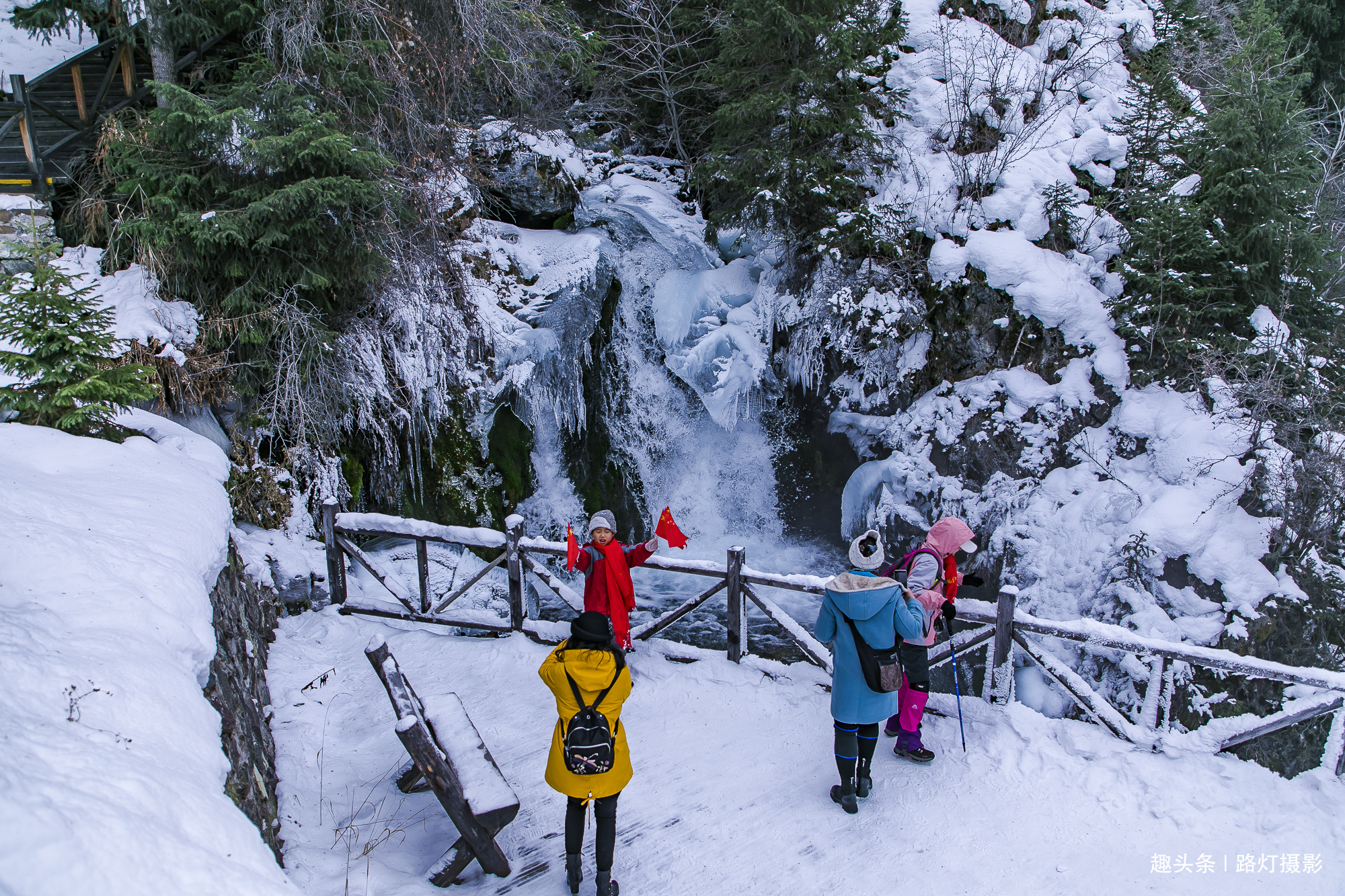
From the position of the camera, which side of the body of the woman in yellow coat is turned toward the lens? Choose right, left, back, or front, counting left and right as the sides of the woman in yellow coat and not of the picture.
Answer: back

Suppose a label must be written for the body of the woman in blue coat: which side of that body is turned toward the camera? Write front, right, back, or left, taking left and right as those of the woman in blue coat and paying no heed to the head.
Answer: back

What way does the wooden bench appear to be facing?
to the viewer's right

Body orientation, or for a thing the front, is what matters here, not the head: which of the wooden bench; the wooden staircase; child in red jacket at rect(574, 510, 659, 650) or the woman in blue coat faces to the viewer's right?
the wooden bench

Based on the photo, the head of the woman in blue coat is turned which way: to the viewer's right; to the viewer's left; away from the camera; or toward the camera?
away from the camera

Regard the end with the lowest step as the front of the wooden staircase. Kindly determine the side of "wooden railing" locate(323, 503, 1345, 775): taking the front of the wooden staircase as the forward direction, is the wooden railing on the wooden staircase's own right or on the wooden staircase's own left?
on the wooden staircase's own left

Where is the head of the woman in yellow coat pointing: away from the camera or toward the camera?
away from the camera
